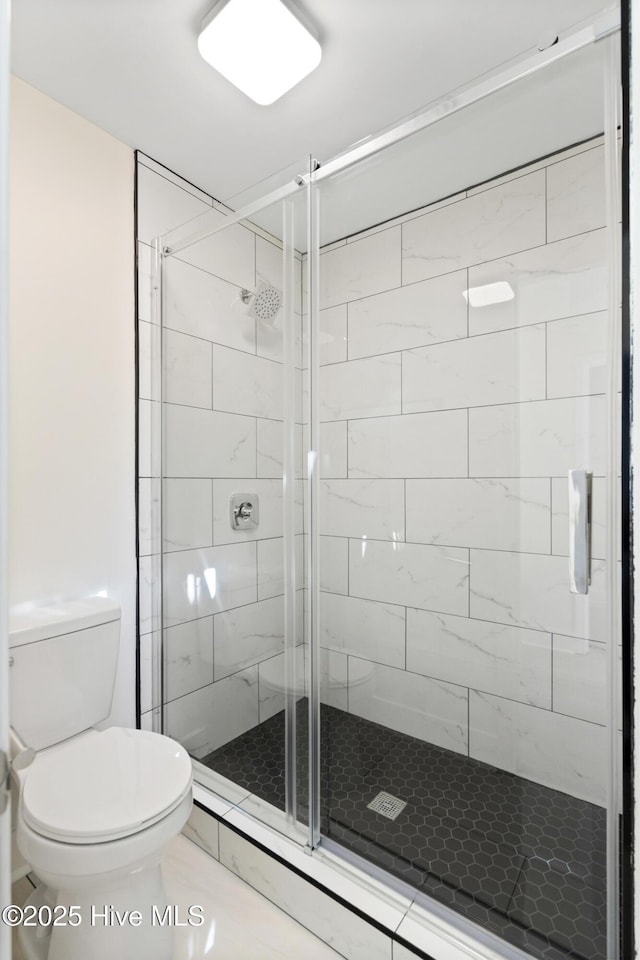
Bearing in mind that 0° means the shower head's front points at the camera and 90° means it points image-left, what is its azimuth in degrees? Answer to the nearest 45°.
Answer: approximately 315°

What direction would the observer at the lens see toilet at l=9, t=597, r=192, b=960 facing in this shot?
facing the viewer and to the right of the viewer

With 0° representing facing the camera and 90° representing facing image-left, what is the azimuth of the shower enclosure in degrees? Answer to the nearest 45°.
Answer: approximately 45°

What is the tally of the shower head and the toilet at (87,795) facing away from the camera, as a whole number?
0

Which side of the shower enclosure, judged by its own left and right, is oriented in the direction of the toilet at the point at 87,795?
front
